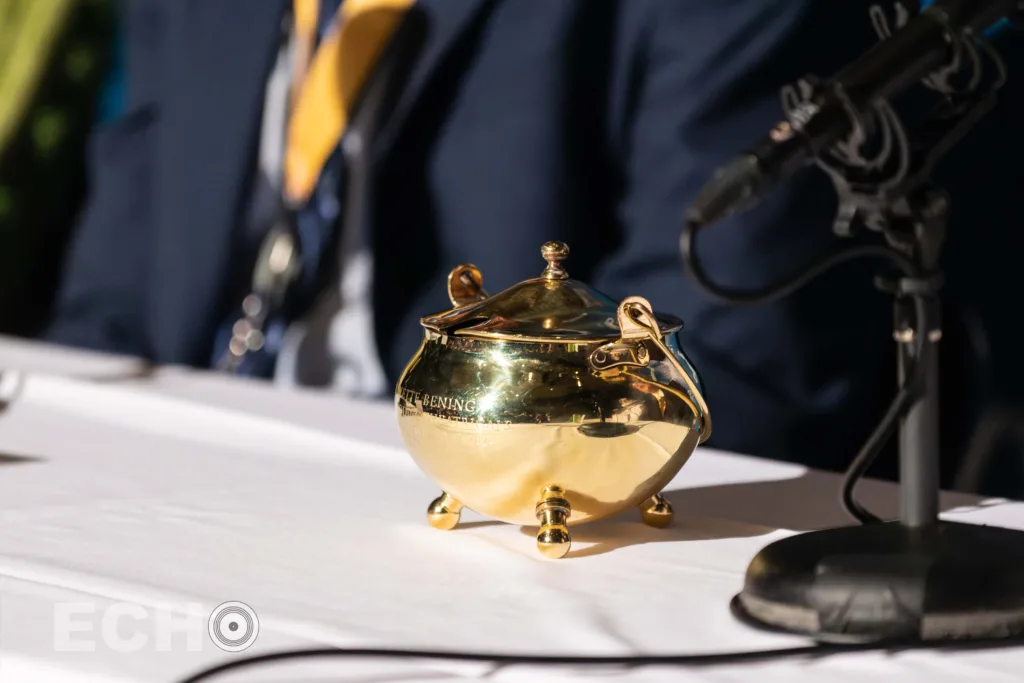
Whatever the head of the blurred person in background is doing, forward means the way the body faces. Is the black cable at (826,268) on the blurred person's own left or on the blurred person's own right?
on the blurred person's own left

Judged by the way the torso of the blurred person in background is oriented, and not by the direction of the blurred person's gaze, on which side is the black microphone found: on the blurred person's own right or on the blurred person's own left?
on the blurred person's own left

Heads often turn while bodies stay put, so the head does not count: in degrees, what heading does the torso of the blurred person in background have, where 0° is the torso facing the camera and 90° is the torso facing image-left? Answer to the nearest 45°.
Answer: approximately 45°

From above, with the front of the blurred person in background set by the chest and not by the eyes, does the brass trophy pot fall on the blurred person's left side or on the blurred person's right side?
on the blurred person's left side

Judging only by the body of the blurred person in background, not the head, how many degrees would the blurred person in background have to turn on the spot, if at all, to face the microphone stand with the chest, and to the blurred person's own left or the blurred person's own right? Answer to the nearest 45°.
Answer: approximately 45° to the blurred person's own left
